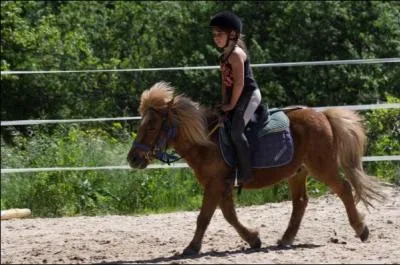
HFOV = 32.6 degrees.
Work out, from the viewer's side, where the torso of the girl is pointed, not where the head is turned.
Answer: to the viewer's left

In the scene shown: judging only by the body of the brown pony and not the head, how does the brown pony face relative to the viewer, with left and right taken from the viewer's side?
facing to the left of the viewer
